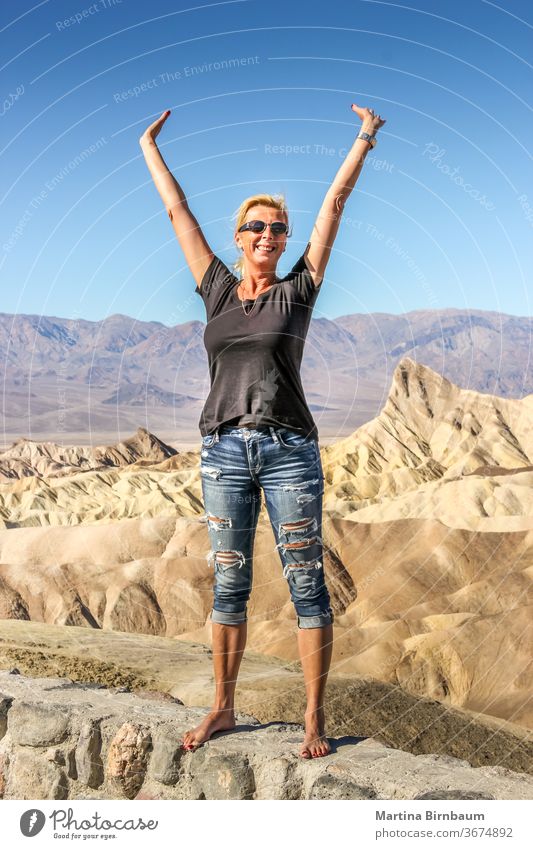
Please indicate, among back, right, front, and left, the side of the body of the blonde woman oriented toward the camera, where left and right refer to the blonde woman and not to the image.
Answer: front
